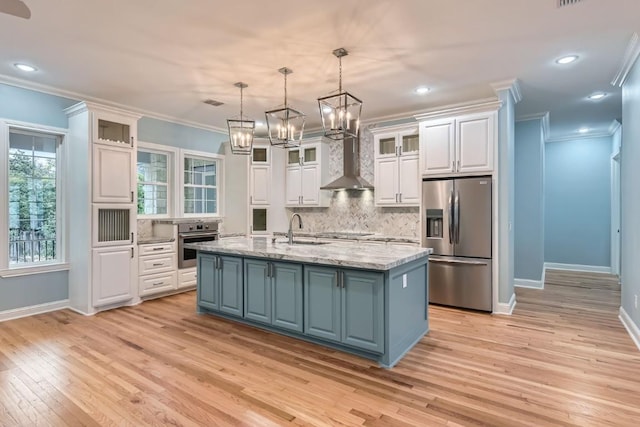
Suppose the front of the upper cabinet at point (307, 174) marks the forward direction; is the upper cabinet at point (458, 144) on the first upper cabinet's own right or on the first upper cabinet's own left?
on the first upper cabinet's own left

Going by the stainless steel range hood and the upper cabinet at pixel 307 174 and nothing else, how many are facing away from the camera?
0

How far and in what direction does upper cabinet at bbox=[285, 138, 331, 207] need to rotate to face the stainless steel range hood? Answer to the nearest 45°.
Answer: approximately 90° to its left

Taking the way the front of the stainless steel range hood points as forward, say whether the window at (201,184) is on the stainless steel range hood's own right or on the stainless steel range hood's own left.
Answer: on the stainless steel range hood's own right

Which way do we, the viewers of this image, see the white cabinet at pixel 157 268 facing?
facing the viewer and to the right of the viewer

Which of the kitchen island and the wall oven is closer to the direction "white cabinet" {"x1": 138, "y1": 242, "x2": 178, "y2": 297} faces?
the kitchen island

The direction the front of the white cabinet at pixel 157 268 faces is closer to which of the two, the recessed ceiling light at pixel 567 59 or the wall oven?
the recessed ceiling light

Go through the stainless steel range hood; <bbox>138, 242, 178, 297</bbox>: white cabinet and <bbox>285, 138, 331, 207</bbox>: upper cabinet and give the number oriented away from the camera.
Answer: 0

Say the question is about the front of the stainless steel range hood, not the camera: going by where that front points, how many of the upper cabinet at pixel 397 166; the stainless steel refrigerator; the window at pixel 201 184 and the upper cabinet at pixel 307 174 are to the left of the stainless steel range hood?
2

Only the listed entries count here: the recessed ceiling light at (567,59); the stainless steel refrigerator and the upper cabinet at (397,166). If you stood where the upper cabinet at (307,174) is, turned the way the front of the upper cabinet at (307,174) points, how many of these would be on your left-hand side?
3

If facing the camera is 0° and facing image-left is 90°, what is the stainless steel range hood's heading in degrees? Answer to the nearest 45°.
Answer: approximately 45°
